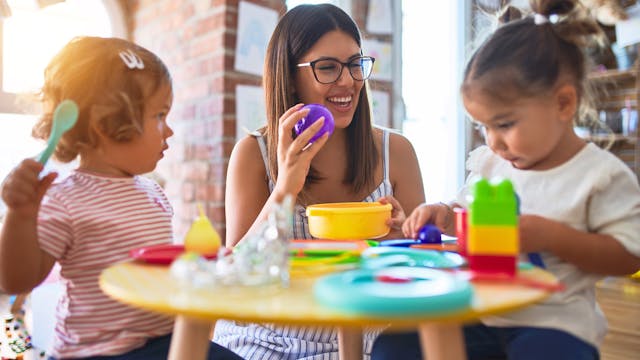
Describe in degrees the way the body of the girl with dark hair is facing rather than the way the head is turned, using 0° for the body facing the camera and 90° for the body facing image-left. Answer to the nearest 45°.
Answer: approximately 45°

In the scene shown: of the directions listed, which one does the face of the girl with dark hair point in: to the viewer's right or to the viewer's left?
to the viewer's left

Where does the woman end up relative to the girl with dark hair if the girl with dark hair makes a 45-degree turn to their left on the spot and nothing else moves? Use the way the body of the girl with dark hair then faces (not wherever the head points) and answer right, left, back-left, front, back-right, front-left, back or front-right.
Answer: back-right
